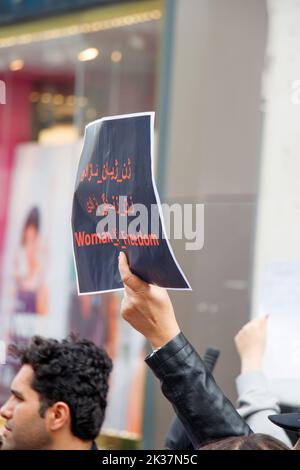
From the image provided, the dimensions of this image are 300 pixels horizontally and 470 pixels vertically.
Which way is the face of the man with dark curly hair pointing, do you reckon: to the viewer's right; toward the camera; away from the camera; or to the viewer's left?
to the viewer's left

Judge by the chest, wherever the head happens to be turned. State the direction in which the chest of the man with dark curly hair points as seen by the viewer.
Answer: to the viewer's left
